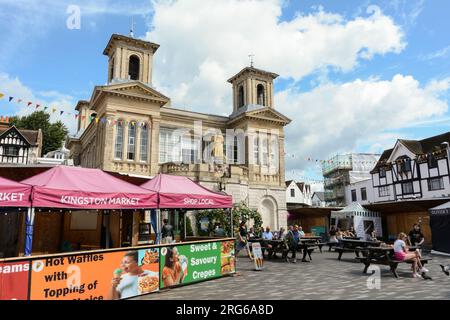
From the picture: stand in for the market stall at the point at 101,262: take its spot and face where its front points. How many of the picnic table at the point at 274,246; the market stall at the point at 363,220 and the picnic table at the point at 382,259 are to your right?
0

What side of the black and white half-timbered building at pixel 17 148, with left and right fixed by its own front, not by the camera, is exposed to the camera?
front

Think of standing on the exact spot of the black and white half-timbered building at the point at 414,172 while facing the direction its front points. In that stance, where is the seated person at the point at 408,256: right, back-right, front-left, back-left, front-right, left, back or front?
front-left

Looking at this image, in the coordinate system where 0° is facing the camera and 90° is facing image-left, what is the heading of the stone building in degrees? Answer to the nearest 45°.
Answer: approximately 315°

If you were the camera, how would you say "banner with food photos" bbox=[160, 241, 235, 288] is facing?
facing the viewer and to the right of the viewer

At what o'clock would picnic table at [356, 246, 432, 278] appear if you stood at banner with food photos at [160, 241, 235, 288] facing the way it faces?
The picnic table is roughly at 10 o'clock from the banner with food photos.

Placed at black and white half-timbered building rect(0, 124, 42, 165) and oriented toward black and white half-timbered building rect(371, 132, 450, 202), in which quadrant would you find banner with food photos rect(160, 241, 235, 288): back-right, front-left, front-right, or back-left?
front-right

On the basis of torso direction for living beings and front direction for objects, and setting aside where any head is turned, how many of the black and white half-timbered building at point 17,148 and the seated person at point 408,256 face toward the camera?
1

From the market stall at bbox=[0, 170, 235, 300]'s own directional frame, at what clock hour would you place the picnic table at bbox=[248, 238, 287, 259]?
The picnic table is roughly at 9 o'clock from the market stall.

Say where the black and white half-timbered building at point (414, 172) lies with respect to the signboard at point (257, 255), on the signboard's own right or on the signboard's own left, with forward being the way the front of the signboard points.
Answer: on the signboard's own left

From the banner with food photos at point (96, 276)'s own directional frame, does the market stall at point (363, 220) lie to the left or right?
on its left

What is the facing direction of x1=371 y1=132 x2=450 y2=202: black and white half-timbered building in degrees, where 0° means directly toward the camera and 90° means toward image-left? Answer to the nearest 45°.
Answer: approximately 45°

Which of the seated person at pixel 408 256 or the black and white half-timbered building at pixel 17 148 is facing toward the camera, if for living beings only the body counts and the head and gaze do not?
the black and white half-timbered building
